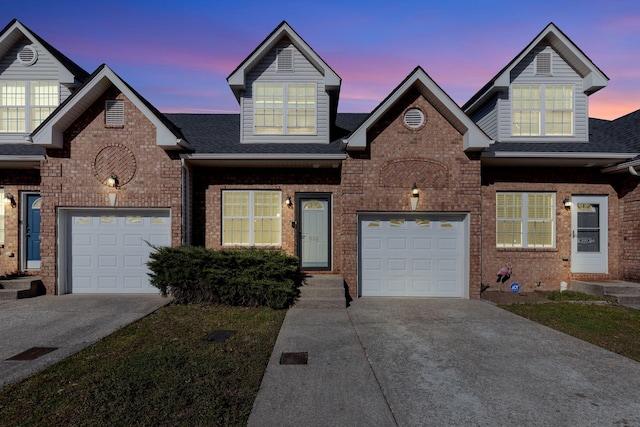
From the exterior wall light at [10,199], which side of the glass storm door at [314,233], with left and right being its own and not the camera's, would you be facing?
right

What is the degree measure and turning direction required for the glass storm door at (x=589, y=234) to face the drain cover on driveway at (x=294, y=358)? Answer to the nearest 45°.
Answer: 0° — it already faces it

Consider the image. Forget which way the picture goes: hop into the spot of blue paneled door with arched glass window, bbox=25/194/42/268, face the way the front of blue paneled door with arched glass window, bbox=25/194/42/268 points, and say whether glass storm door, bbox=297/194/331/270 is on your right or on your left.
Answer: on your left

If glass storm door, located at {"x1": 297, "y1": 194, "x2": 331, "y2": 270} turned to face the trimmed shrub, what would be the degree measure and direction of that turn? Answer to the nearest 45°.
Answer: approximately 45° to its right

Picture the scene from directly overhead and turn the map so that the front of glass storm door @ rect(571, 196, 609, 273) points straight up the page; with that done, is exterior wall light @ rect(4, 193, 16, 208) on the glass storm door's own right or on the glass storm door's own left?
on the glass storm door's own right

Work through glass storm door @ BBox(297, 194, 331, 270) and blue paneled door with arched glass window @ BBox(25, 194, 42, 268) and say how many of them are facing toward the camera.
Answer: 2
